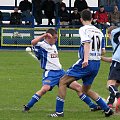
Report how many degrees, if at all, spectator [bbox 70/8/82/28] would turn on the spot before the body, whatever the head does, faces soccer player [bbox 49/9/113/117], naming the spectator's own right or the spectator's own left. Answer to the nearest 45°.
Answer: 0° — they already face them

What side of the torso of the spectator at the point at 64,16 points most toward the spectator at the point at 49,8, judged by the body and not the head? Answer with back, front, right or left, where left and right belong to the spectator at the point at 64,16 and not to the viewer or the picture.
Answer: right

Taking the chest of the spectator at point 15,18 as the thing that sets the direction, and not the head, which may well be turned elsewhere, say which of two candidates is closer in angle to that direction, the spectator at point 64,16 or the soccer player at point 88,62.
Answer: the soccer player

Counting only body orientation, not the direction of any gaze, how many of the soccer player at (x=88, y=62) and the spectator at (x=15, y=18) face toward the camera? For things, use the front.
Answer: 1

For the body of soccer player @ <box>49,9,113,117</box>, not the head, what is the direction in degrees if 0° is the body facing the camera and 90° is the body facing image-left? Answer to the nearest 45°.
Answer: approximately 135°

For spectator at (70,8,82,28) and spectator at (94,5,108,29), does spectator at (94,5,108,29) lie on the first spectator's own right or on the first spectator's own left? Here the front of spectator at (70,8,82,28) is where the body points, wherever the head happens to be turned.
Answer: on the first spectator's own left

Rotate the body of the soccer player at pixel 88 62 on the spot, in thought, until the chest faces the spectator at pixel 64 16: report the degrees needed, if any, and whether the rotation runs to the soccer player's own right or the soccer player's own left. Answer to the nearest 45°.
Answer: approximately 45° to the soccer player's own right
